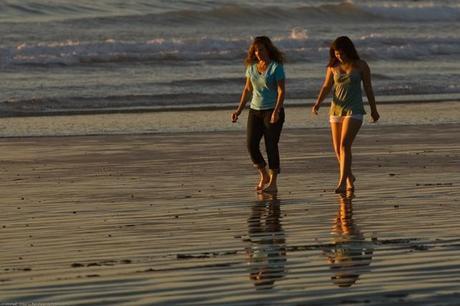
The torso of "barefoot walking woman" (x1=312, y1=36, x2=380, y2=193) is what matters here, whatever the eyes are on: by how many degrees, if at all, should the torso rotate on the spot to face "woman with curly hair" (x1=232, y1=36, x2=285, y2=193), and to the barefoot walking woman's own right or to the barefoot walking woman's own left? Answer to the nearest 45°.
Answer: approximately 90° to the barefoot walking woman's own right

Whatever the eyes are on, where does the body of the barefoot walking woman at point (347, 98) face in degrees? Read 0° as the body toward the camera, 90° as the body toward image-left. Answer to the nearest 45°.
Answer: approximately 0°

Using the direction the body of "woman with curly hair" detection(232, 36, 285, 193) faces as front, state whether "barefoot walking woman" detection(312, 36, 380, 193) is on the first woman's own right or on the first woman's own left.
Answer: on the first woman's own left

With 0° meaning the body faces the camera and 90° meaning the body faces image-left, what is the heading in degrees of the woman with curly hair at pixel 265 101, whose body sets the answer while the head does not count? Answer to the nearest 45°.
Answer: approximately 45°
